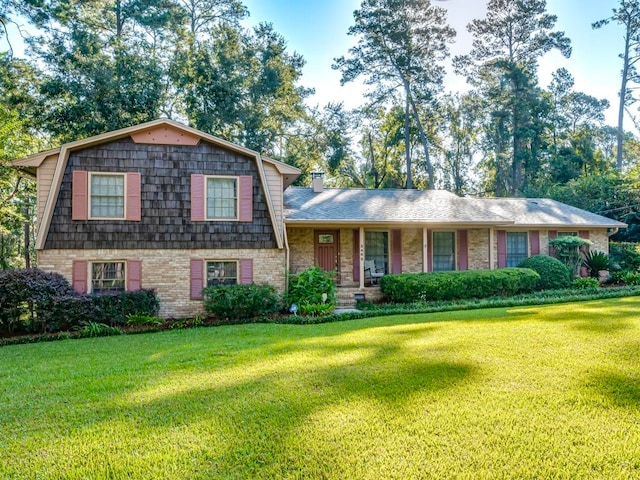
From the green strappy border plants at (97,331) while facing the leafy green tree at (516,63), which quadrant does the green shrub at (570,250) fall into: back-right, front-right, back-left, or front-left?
front-right

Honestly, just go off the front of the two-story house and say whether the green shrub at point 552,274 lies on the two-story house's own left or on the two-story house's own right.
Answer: on the two-story house's own left

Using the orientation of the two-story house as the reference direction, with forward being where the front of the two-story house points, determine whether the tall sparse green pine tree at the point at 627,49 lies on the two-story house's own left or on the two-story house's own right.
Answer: on the two-story house's own left

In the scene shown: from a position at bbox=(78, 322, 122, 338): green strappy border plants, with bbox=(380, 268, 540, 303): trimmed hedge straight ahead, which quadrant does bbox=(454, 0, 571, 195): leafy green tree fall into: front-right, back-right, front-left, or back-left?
front-left

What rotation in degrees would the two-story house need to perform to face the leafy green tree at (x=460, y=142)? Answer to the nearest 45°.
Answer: approximately 135° to its left

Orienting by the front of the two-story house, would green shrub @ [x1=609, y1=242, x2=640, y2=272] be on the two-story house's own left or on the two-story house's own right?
on the two-story house's own left

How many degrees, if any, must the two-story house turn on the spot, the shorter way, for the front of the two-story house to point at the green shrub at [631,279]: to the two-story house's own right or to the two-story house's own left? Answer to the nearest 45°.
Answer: approximately 90° to the two-story house's own left

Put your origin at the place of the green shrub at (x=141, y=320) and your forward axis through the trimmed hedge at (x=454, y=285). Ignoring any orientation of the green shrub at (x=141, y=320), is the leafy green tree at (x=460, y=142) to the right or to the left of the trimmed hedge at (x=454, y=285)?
left

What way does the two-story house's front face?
toward the camera

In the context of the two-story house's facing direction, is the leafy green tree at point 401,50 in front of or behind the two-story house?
behind

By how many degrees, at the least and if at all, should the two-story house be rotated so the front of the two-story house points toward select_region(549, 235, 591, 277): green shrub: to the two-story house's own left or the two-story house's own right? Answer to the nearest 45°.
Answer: approximately 90° to the two-story house's own left
